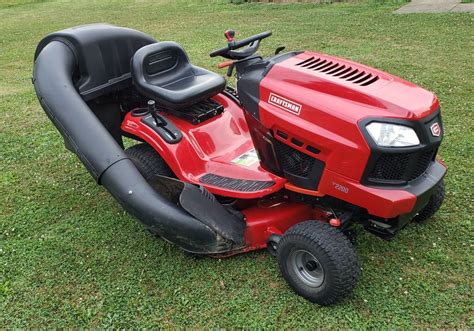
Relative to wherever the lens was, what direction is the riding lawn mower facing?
facing the viewer and to the right of the viewer
